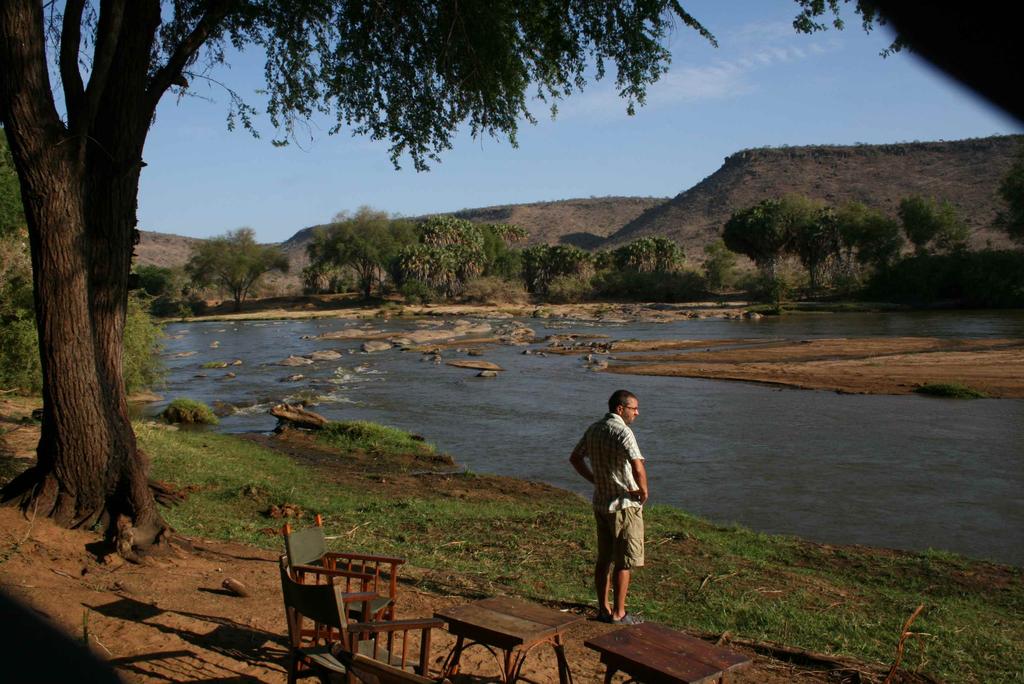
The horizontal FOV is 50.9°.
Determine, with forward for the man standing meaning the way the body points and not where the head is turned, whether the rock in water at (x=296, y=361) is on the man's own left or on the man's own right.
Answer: on the man's own left

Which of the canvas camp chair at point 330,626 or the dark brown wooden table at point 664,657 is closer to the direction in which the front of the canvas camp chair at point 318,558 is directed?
the dark brown wooden table

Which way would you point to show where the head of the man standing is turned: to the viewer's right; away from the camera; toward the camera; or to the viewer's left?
to the viewer's right

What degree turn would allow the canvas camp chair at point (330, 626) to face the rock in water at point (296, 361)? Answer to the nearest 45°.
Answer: approximately 45° to its left

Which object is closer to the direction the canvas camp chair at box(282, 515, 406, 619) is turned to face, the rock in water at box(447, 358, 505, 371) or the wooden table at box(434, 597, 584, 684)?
the wooden table

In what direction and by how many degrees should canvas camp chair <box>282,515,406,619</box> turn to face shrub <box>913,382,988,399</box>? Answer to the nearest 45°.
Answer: approximately 90° to its left

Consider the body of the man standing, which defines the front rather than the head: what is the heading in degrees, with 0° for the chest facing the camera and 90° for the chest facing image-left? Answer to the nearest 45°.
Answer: approximately 225°

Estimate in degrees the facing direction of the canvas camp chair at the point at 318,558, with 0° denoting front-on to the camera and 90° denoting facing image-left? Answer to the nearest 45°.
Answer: approximately 315°

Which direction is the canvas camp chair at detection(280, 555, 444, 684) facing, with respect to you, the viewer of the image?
facing away from the viewer and to the right of the viewer

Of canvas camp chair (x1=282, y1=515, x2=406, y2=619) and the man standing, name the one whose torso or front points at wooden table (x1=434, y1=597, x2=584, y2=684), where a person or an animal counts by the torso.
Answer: the canvas camp chair
